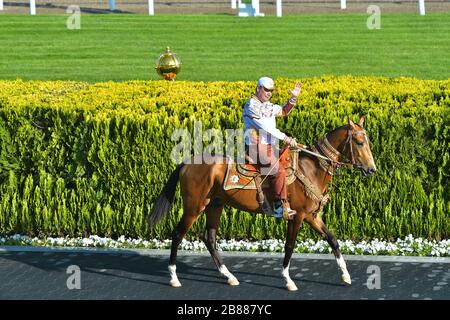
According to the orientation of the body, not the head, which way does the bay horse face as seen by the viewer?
to the viewer's right

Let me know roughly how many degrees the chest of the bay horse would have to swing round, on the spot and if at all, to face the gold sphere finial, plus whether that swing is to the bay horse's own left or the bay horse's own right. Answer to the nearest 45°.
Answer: approximately 90° to the bay horse's own left
